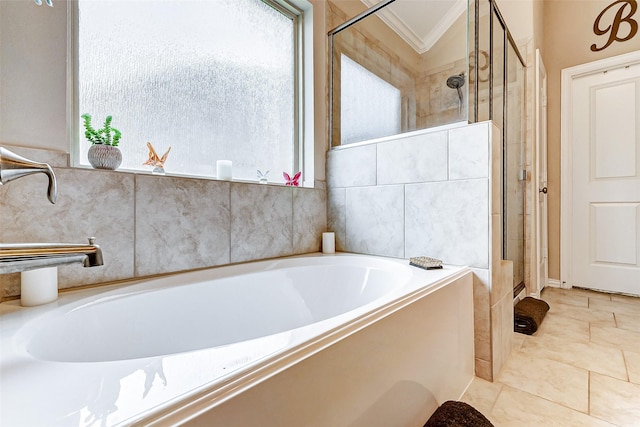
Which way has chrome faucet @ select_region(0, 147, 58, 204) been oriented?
to the viewer's right

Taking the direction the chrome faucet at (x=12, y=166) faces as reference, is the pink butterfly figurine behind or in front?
in front

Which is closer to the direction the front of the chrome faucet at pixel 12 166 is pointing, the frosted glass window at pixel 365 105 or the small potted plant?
the frosted glass window

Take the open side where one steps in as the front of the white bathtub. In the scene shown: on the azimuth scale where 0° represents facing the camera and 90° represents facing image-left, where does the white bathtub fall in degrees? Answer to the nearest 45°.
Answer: approximately 315°

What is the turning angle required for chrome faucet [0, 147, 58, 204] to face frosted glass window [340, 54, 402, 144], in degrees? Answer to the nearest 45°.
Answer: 0° — it already faces it

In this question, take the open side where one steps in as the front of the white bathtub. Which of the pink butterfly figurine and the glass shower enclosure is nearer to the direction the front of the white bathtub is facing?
the glass shower enclosure

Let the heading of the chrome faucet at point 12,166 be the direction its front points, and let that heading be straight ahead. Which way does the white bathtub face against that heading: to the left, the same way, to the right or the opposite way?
to the right

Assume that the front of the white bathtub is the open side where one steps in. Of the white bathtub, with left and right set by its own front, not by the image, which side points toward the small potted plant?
back

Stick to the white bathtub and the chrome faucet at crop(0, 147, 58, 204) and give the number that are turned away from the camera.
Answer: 0
